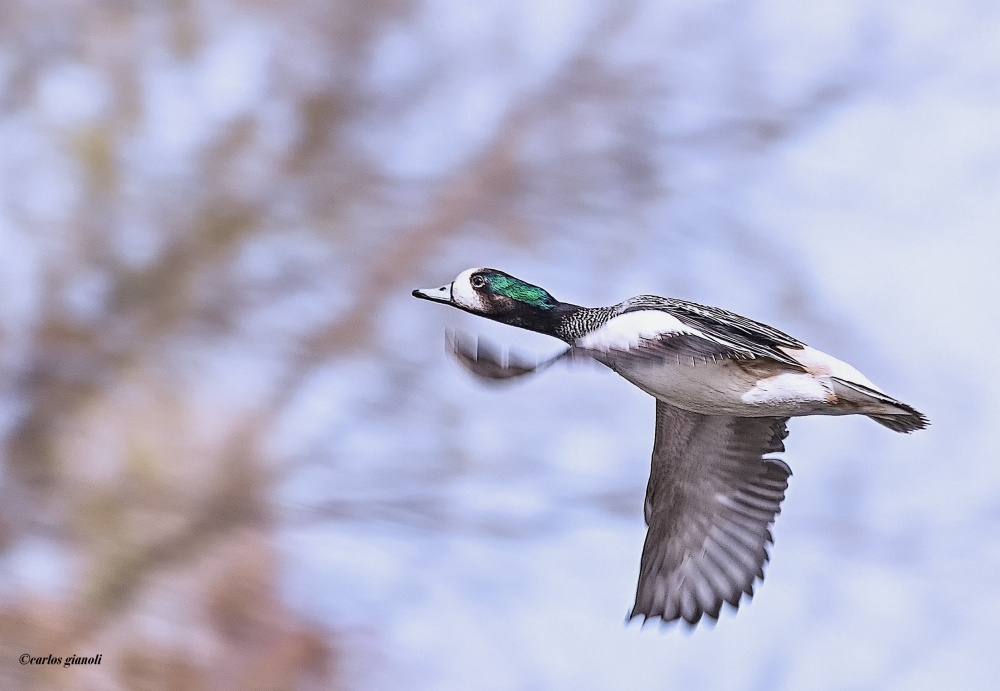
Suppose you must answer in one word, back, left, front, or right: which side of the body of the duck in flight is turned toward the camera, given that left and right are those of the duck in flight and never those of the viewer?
left
